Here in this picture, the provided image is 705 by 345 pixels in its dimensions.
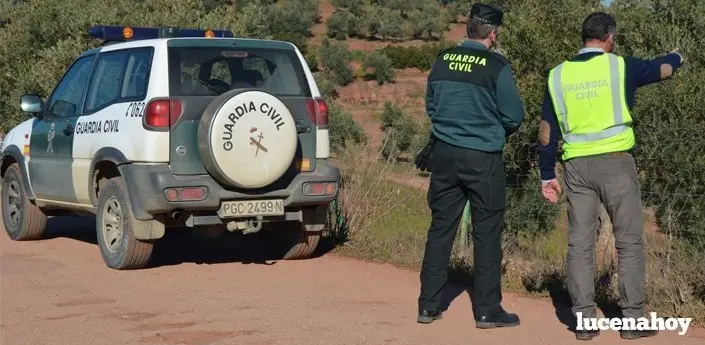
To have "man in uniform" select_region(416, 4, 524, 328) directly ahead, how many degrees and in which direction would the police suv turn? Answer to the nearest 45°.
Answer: approximately 180°

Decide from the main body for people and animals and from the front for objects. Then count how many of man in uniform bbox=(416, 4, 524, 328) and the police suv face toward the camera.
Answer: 0

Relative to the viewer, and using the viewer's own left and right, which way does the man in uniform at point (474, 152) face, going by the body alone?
facing away from the viewer and to the right of the viewer

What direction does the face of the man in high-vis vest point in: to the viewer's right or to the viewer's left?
to the viewer's right

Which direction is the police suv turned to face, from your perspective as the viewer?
facing away from the viewer and to the left of the viewer

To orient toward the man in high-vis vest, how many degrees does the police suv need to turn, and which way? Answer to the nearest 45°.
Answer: approximately 180°
